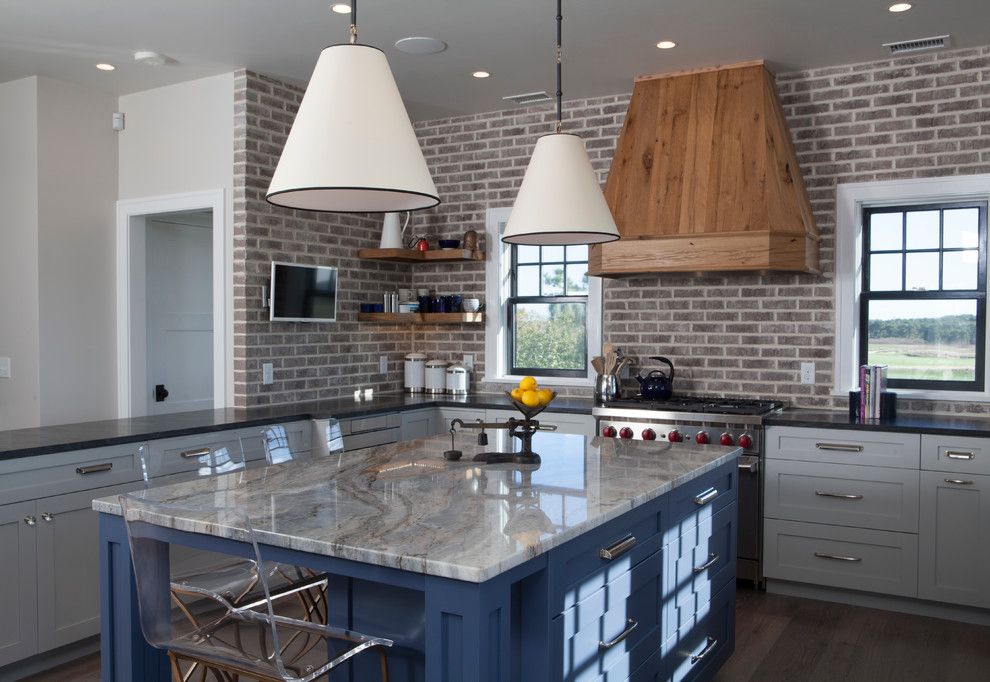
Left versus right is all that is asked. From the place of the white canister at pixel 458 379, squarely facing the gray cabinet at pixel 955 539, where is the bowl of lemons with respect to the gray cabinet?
right

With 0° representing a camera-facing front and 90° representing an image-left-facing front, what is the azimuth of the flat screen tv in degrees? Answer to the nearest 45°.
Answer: approximately 315°

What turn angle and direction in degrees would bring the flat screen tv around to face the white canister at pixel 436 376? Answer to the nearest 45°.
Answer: approximately 90° to its left

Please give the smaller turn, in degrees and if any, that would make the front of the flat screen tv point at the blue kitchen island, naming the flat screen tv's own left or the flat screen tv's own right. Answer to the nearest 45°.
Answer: approximately 45° to the flat screen tv's own right

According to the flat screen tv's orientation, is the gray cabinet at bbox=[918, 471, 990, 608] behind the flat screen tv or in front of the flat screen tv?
in front

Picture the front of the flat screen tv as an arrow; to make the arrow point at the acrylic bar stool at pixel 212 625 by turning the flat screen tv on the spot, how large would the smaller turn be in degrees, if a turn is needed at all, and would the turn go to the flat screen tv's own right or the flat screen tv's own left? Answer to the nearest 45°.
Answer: approximately 45° to the flat screen tv's own right

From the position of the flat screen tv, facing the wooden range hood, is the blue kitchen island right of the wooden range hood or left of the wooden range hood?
right

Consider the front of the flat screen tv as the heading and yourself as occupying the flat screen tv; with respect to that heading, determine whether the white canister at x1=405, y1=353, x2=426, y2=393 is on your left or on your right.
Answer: on your left
